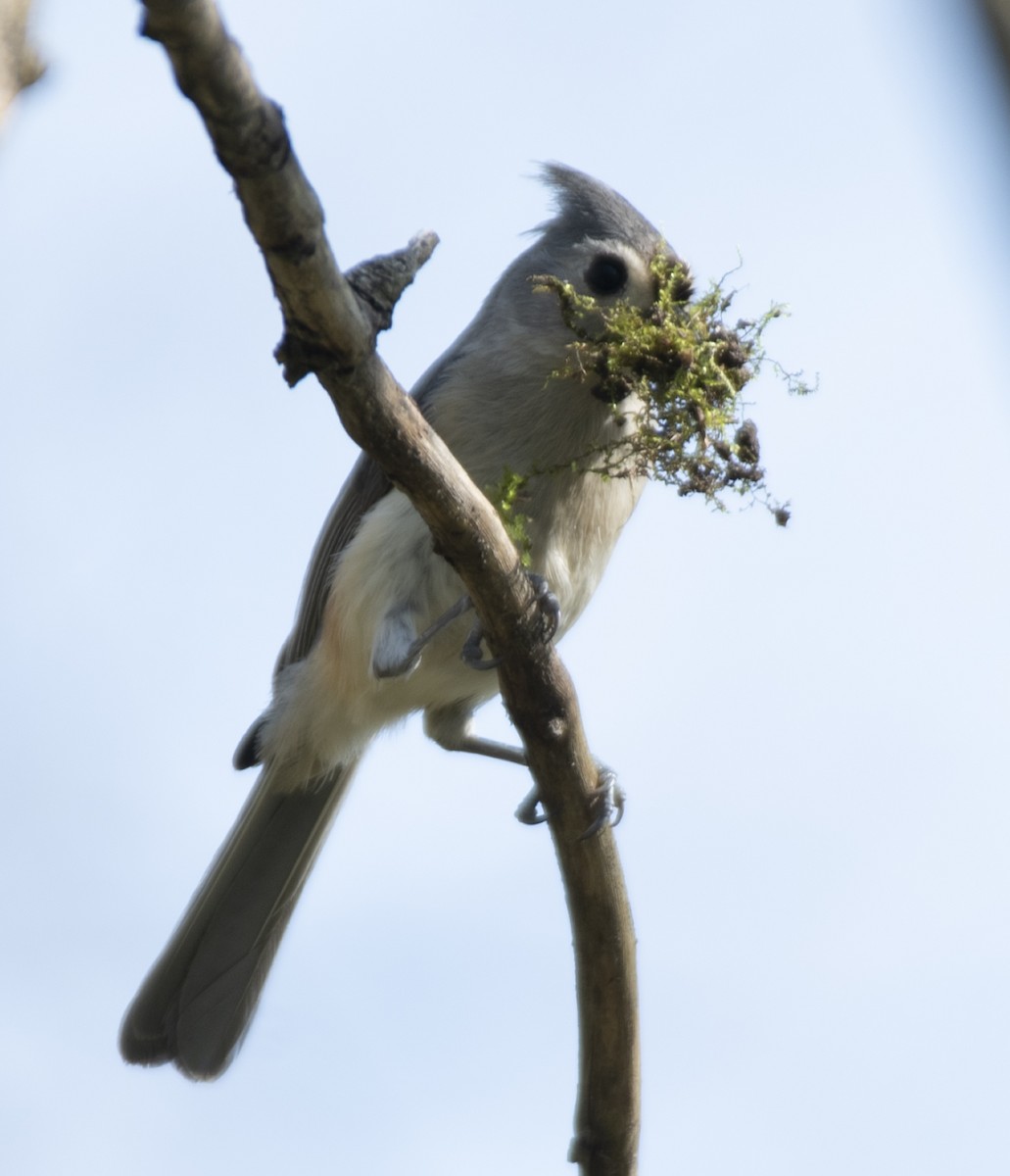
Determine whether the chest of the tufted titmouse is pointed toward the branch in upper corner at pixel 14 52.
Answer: no

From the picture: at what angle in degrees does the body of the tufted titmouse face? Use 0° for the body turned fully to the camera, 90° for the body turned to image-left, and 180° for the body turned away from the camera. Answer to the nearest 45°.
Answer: approximately 270°
